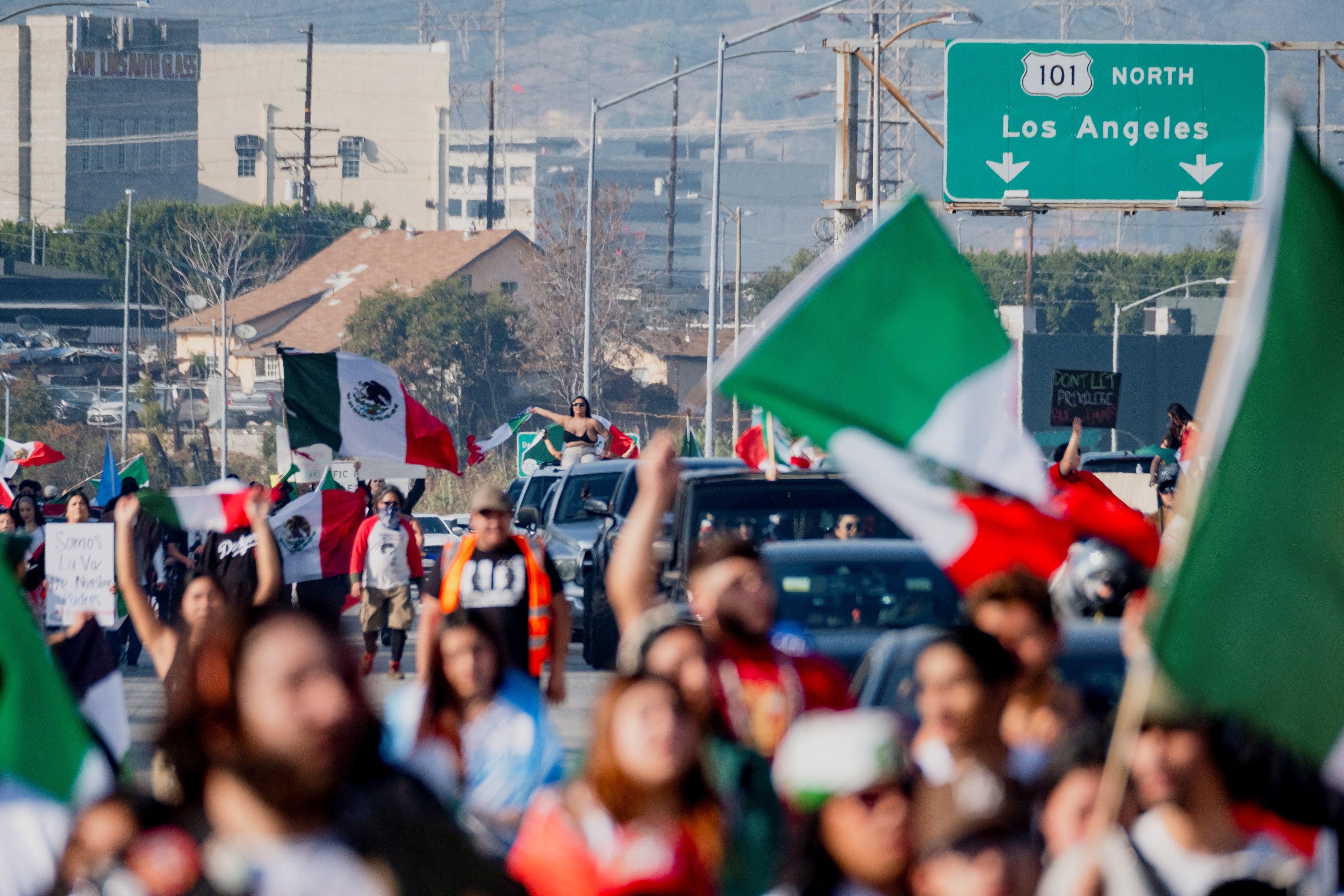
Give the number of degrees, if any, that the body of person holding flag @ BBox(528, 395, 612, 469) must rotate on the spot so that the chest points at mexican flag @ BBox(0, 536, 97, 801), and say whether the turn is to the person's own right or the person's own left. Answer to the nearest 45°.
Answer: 0° — they already face it

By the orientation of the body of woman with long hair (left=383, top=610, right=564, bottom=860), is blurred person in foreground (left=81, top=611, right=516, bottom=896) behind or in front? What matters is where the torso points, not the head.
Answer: in front

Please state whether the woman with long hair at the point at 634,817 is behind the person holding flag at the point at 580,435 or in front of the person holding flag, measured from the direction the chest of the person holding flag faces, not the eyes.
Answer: in front

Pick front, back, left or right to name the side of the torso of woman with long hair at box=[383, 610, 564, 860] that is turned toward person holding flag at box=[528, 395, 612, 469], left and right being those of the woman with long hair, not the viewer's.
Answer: back

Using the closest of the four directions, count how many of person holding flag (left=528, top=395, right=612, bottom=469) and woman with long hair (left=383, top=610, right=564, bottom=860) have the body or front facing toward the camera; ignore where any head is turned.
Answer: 2

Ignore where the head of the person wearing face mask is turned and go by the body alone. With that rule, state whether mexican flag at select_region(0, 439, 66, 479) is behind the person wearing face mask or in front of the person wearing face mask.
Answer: behind

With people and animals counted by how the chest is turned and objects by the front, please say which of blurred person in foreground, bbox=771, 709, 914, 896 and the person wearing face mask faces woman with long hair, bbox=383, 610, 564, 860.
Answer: the person wearing face mask

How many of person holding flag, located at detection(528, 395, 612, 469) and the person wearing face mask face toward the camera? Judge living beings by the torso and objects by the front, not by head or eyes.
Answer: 2

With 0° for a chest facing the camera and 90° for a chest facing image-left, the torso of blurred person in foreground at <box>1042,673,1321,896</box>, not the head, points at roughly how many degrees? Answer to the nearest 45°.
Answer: approximately 45°

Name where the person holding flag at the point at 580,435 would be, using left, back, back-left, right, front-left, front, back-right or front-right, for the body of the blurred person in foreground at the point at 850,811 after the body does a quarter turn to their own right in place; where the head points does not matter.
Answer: back-right

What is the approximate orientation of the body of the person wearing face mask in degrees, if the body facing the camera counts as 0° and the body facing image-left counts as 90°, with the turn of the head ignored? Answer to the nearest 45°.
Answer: approximately 0°
